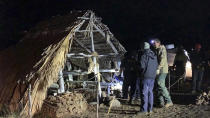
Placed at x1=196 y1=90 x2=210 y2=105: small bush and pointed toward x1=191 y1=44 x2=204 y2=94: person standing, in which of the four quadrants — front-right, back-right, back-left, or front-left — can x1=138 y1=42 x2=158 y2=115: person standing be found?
back-left

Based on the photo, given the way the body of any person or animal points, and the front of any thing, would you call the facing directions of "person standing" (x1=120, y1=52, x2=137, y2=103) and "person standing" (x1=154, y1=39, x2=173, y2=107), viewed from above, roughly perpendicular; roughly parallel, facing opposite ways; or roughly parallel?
roughly perpendicular

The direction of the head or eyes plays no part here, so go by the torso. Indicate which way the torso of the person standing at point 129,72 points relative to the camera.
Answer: away from the camera

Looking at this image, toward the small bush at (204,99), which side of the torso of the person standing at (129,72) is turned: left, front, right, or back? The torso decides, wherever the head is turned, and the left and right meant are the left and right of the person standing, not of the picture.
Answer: right

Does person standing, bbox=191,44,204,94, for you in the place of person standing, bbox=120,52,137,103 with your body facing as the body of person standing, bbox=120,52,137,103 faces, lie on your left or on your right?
on your right

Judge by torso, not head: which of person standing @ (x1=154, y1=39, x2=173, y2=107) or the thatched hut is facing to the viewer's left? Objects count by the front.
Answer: the person standing

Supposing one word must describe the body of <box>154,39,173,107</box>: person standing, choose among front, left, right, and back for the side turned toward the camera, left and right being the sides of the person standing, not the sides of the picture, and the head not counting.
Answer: left
